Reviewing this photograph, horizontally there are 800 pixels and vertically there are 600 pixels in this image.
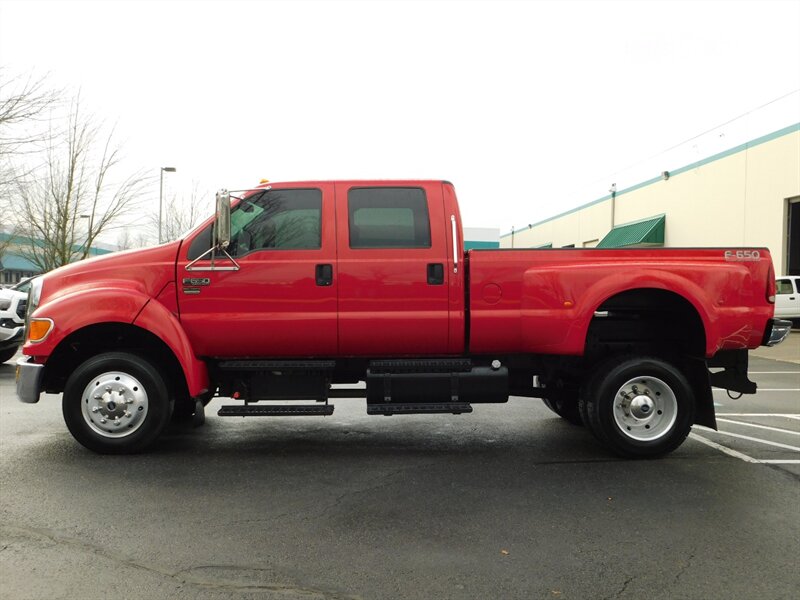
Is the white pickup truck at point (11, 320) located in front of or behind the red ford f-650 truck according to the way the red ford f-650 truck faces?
in front

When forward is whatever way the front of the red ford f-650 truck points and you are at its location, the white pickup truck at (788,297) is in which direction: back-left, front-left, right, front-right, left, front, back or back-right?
back-right

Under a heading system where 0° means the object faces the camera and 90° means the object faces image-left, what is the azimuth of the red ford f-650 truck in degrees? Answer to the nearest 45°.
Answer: approximately 90°
